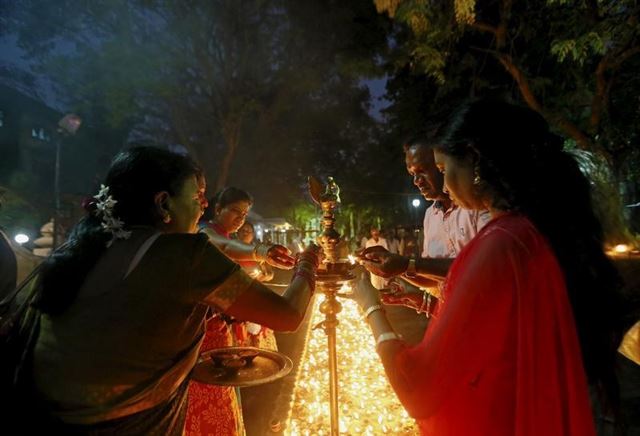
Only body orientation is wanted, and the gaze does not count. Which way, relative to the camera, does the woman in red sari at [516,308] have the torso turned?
to the viewer's left

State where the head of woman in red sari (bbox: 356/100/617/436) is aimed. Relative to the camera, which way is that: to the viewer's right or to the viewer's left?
to the viewer's left

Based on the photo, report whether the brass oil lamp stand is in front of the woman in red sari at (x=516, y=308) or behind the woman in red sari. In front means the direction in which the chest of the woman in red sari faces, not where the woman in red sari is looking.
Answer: in front
